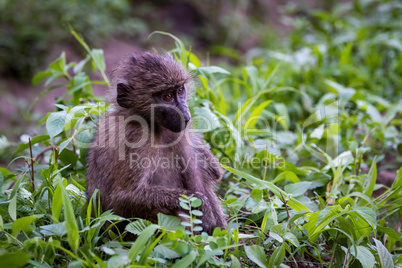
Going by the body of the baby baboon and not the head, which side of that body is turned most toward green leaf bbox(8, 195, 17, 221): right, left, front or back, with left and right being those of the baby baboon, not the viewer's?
right

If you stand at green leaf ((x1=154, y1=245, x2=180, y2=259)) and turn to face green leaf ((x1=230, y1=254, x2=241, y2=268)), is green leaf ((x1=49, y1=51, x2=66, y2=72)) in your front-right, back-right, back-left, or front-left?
back-left

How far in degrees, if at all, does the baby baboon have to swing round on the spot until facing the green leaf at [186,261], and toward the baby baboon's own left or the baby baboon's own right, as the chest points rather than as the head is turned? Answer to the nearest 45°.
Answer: approximately 45° to the baby baboon's own right

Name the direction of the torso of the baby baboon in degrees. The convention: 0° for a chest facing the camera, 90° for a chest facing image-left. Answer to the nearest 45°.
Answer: approximately 315°

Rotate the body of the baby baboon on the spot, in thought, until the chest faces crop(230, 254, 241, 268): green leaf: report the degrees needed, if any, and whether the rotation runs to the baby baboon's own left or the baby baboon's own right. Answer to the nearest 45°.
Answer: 0° — it already faces it

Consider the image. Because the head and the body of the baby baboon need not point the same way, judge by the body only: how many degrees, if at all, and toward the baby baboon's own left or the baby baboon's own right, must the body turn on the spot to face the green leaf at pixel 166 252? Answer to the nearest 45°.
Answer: approximately 45° to the baby baboon's own right

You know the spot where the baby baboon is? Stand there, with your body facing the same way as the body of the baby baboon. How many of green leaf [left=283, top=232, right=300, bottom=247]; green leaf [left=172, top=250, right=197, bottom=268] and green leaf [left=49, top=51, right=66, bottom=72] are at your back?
1

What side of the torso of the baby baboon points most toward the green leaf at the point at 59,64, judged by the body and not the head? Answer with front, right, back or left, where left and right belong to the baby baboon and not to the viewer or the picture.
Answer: back
